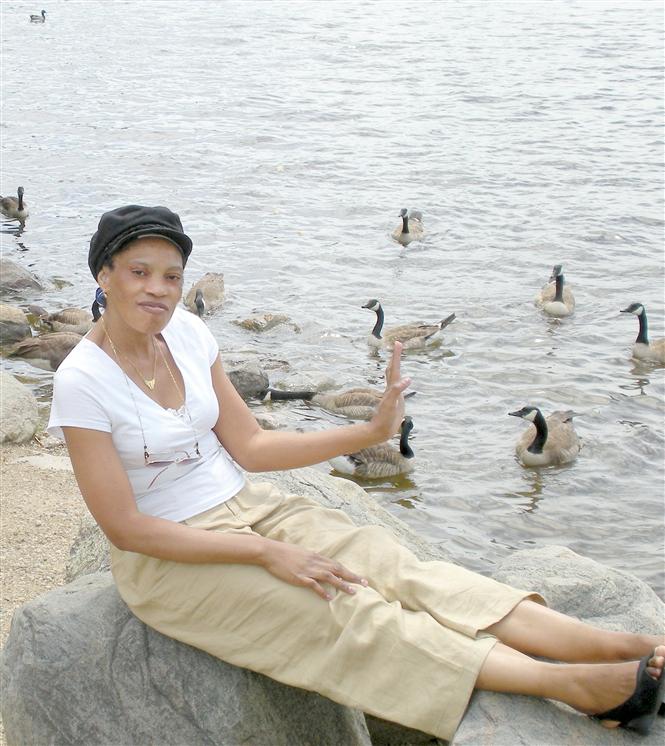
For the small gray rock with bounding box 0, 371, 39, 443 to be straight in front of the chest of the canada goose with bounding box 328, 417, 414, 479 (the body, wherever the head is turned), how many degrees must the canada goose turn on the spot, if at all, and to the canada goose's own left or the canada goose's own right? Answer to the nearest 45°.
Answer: approximately 180°

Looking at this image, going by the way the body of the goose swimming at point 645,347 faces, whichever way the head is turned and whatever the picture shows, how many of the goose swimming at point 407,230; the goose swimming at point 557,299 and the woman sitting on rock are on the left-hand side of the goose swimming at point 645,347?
1

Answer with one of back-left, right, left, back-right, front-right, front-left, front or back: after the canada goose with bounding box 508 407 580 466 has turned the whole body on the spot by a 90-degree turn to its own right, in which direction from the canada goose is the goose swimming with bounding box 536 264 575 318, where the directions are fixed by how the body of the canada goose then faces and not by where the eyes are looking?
front-right

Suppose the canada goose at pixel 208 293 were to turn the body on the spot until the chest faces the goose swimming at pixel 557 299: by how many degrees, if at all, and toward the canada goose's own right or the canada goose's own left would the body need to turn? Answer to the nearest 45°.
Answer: approximately 135° to the canada goose's own left

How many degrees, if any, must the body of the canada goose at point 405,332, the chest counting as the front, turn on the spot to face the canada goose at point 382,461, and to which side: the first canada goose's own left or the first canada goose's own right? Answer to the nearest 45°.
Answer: approximately 90° to the first canada goose's own left

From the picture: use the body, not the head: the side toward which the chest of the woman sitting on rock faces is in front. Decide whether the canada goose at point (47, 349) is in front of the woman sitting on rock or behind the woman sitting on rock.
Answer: behind

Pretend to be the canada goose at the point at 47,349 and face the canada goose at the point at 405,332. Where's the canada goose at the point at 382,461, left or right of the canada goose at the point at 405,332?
right

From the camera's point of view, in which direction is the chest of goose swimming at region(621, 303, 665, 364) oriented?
to the viewer's left

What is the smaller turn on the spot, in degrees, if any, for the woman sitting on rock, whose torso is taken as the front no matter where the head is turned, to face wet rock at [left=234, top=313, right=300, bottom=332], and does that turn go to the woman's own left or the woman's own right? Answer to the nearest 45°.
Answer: approximately 135° to the woman's own left
